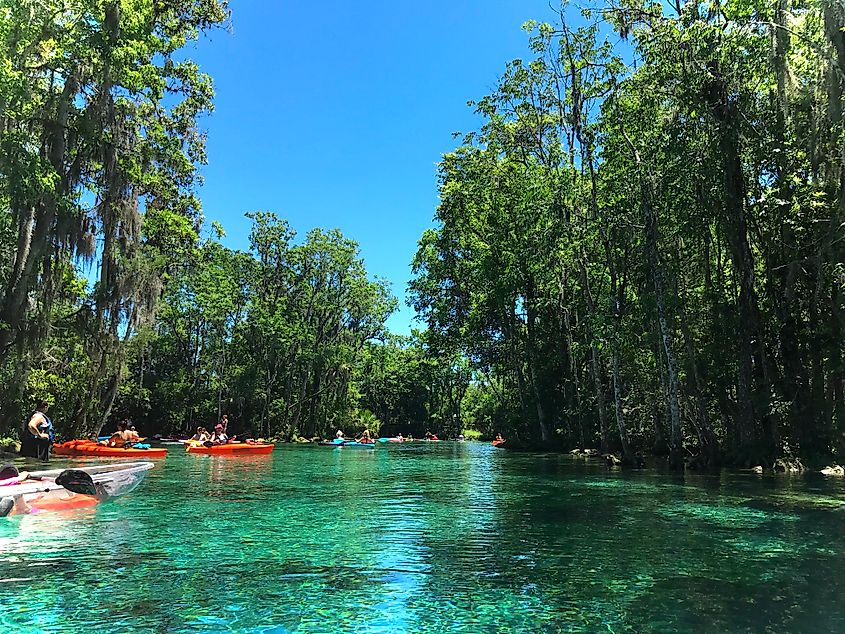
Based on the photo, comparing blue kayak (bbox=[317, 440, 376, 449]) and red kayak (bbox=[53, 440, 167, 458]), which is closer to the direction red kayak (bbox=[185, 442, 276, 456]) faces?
the blue kayak

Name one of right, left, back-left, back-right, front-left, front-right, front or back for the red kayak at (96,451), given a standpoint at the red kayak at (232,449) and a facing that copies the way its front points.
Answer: back-right

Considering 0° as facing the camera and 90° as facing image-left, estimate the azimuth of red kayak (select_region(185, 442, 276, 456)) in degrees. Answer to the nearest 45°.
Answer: approximately 270°

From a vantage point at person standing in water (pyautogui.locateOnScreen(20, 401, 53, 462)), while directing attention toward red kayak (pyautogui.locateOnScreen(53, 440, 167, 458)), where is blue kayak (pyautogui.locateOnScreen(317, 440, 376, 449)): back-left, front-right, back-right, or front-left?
front-right

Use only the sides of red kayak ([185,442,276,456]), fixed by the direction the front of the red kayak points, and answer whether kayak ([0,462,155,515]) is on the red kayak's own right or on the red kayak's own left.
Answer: on the red kayak's own right
